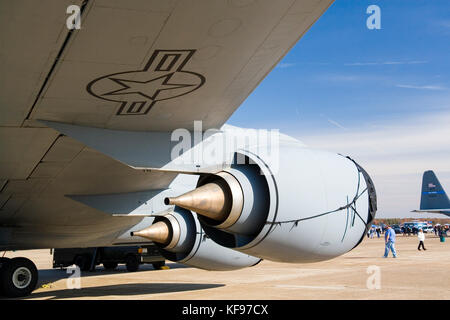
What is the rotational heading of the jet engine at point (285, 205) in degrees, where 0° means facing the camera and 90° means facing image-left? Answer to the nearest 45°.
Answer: approximately 225°

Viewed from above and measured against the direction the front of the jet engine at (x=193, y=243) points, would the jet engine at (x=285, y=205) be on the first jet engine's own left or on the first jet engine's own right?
on the first jet engine's own right

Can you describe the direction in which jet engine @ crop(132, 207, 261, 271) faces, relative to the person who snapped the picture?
facing away from the viewer and to the right of the viewer

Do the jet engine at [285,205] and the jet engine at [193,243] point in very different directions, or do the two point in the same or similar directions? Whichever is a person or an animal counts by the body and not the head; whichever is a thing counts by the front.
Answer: same or similar directions

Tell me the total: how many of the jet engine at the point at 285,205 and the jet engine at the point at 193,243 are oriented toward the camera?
0

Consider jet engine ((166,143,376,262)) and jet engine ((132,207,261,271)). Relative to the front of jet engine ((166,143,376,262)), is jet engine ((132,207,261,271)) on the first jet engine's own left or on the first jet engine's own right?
on the first jet engine's own left
